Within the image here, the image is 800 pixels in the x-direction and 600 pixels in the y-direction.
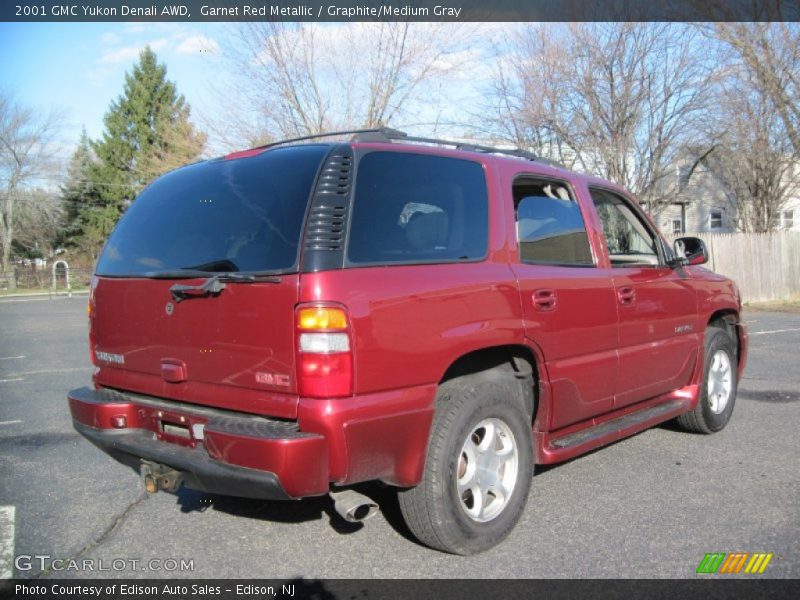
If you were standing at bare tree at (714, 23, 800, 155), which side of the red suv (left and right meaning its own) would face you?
front

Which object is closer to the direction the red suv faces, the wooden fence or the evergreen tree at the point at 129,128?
the wooden fence

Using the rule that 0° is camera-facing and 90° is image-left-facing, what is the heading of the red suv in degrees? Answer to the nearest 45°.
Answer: approximately 225°

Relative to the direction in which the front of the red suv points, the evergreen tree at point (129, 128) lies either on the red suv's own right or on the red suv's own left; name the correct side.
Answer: on the red suv's own left

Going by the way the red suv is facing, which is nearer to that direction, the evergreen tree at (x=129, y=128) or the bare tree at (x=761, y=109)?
the bare tree

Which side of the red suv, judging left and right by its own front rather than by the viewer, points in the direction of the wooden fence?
front
